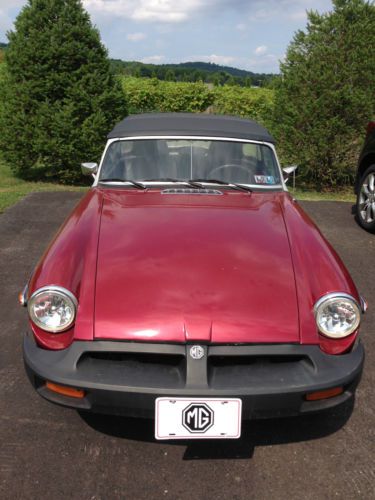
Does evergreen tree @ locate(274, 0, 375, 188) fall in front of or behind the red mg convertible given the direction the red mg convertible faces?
behind

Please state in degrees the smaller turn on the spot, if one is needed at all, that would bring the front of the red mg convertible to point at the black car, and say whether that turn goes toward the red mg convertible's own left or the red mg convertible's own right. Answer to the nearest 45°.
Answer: approximately 135° to the red mg convertible's own left

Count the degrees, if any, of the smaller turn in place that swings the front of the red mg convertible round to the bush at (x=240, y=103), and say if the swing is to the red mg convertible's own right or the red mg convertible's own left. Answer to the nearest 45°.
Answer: approximately 180°

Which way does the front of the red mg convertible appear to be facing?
toward the camera

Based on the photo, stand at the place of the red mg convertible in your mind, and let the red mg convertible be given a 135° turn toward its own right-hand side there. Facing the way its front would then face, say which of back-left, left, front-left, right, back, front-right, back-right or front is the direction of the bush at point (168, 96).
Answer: front-right

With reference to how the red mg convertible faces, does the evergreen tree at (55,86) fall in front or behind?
behind

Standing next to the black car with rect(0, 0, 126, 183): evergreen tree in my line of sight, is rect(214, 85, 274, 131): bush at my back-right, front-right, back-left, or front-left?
front-right
